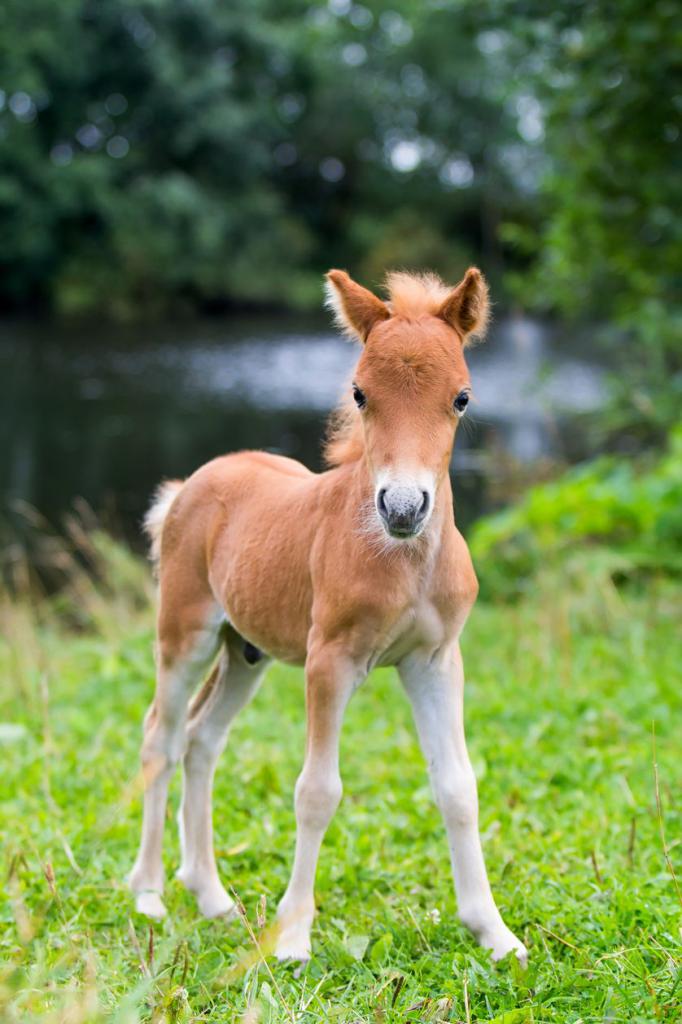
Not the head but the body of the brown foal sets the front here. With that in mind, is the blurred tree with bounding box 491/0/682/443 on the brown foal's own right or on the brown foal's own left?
on the brown foal's own left

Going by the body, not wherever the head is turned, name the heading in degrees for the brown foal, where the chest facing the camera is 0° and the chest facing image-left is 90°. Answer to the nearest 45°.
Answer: approximately 315°
